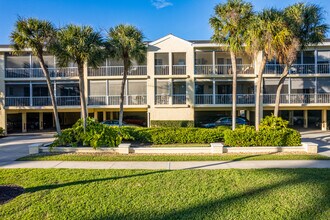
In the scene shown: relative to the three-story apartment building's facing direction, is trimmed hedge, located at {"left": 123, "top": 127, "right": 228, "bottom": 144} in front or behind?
in front

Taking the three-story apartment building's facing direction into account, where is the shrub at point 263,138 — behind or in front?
in front

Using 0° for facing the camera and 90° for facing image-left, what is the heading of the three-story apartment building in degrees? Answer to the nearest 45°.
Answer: approximately 0°

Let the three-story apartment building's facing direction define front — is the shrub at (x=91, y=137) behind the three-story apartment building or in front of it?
in front
